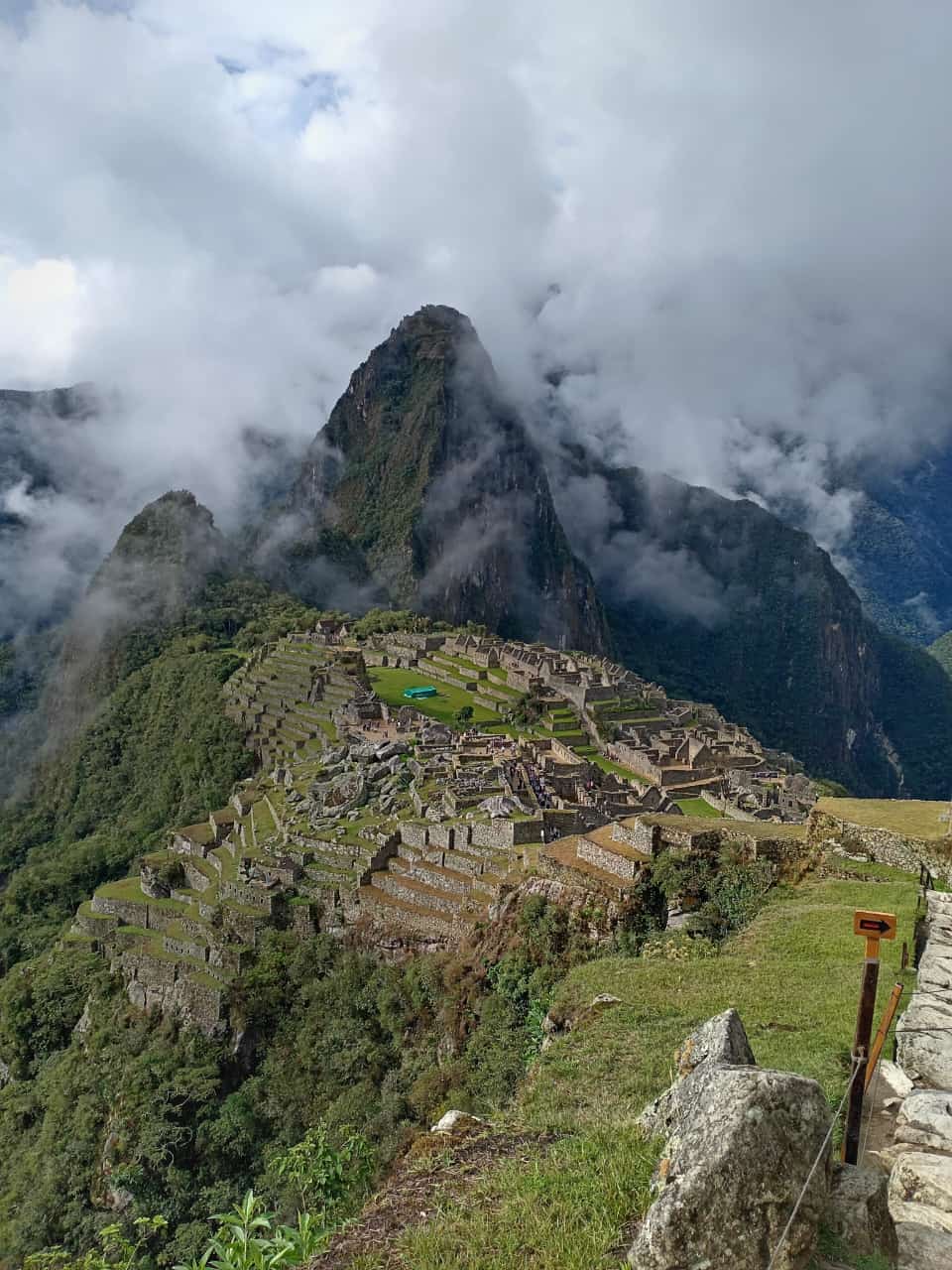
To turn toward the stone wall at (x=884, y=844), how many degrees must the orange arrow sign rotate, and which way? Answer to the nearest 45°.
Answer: approximately 180°

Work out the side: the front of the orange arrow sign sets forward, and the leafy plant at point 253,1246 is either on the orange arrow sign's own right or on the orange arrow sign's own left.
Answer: on the orange arrow sign's own right

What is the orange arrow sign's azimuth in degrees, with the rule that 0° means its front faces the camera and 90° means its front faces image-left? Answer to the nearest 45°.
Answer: approximately 0°

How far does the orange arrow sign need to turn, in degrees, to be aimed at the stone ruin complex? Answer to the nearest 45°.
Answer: approximately 135° to its right

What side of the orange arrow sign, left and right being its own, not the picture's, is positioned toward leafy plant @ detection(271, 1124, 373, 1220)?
right
